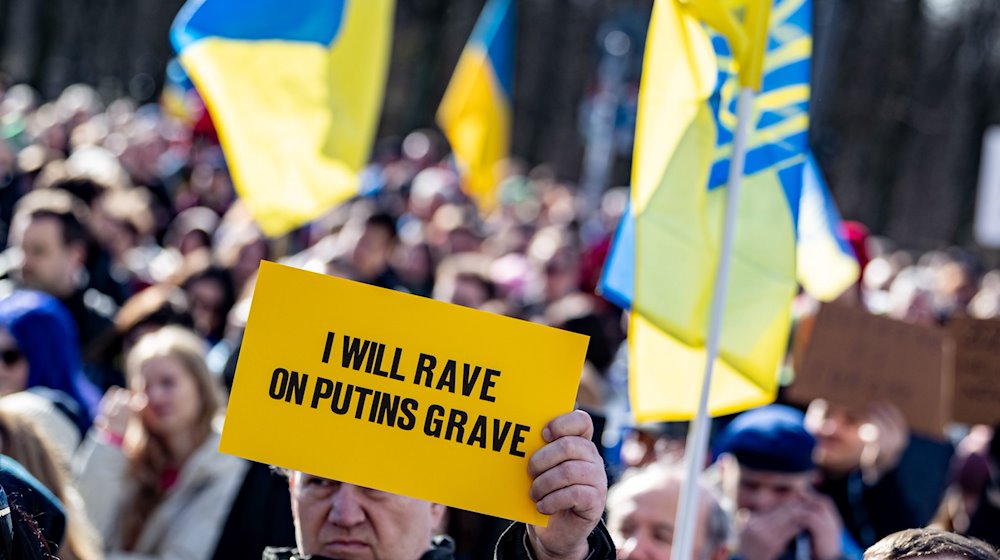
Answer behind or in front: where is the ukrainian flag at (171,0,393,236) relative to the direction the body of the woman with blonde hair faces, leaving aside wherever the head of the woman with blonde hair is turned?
behind

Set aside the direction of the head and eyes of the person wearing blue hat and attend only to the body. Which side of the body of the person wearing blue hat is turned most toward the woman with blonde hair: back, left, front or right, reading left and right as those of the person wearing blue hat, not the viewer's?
right

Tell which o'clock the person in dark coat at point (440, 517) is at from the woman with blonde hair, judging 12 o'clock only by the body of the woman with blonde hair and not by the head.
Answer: The person in dark coat is roughly at 10 o'clock from the woman with blonde hair.

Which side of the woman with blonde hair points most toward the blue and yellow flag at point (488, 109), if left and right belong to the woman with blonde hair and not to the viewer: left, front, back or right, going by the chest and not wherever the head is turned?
back

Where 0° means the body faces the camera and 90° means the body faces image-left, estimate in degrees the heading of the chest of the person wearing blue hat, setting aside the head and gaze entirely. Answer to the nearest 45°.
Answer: approximately 0°

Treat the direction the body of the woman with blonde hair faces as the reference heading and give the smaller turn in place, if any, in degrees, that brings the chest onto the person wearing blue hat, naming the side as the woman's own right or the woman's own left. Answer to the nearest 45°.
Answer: approximately 90° to the woman's own left

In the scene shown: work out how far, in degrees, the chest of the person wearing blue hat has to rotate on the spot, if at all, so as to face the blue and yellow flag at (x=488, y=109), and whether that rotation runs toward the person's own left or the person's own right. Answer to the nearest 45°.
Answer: approximately 180°
